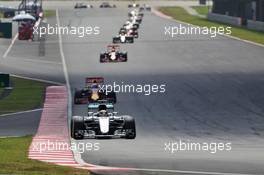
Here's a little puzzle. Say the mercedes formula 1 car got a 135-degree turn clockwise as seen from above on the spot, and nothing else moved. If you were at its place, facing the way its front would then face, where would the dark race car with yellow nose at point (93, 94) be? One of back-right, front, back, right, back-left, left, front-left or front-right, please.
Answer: front-right

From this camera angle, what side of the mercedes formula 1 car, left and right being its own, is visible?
front
